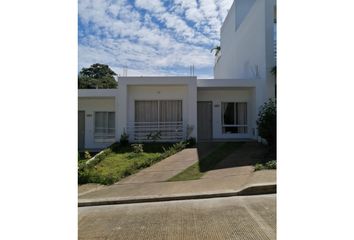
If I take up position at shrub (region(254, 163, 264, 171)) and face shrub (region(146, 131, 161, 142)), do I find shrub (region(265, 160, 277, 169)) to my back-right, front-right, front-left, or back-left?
back-right

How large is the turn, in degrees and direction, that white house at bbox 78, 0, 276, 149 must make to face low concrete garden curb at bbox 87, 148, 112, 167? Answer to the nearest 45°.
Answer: approximately 45° to its right

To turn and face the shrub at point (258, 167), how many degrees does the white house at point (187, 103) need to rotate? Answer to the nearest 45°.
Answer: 0° — it already faces it

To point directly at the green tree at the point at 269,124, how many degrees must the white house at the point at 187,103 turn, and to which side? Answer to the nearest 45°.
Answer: approximately 45° to its left

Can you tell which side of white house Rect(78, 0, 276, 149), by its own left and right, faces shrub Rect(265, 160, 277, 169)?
front

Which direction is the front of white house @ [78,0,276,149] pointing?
toward the camera
